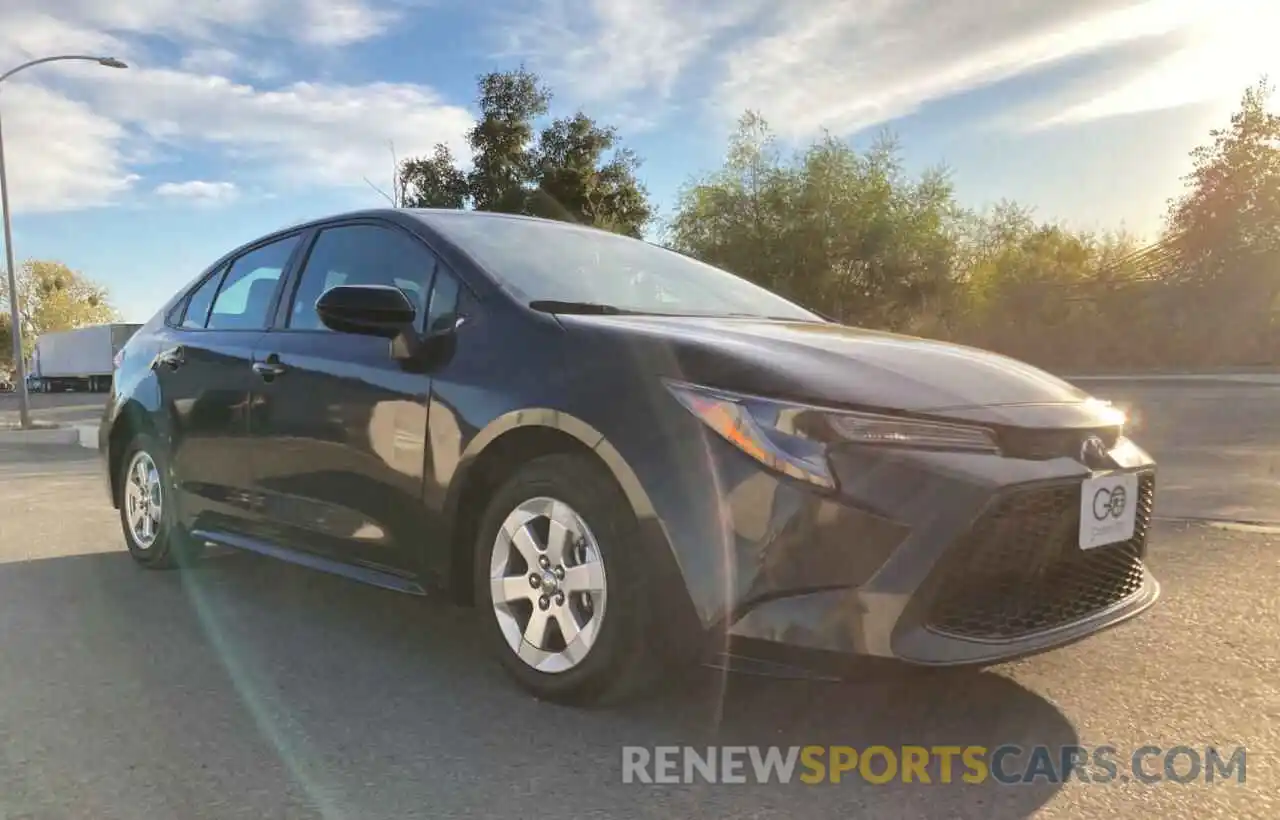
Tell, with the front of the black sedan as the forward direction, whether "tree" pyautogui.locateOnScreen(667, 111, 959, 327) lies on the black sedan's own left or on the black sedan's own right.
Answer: on the black sedan's own left

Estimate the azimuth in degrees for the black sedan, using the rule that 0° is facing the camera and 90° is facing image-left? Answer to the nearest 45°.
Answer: approximately 315°

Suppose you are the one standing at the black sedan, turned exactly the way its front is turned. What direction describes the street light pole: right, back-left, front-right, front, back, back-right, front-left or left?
back

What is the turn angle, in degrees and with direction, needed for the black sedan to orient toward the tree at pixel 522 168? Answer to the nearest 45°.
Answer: approximately 135° to its left

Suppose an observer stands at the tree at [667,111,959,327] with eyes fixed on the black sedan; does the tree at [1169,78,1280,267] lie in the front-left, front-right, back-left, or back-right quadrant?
back-left

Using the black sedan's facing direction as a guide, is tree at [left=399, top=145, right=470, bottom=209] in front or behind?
behind

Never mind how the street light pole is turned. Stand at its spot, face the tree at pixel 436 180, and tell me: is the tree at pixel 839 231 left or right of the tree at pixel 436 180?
right

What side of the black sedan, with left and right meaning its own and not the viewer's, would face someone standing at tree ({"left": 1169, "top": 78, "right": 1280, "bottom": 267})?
left
